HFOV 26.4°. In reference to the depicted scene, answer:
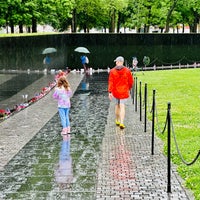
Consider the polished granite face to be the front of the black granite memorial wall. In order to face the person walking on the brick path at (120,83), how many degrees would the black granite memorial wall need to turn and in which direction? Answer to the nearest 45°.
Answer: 0° — it already faces them

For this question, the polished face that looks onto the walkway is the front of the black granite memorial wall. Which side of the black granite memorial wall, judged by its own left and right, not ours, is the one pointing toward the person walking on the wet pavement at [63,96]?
front

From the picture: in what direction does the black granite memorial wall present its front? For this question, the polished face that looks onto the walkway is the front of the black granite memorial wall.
toward the camera
